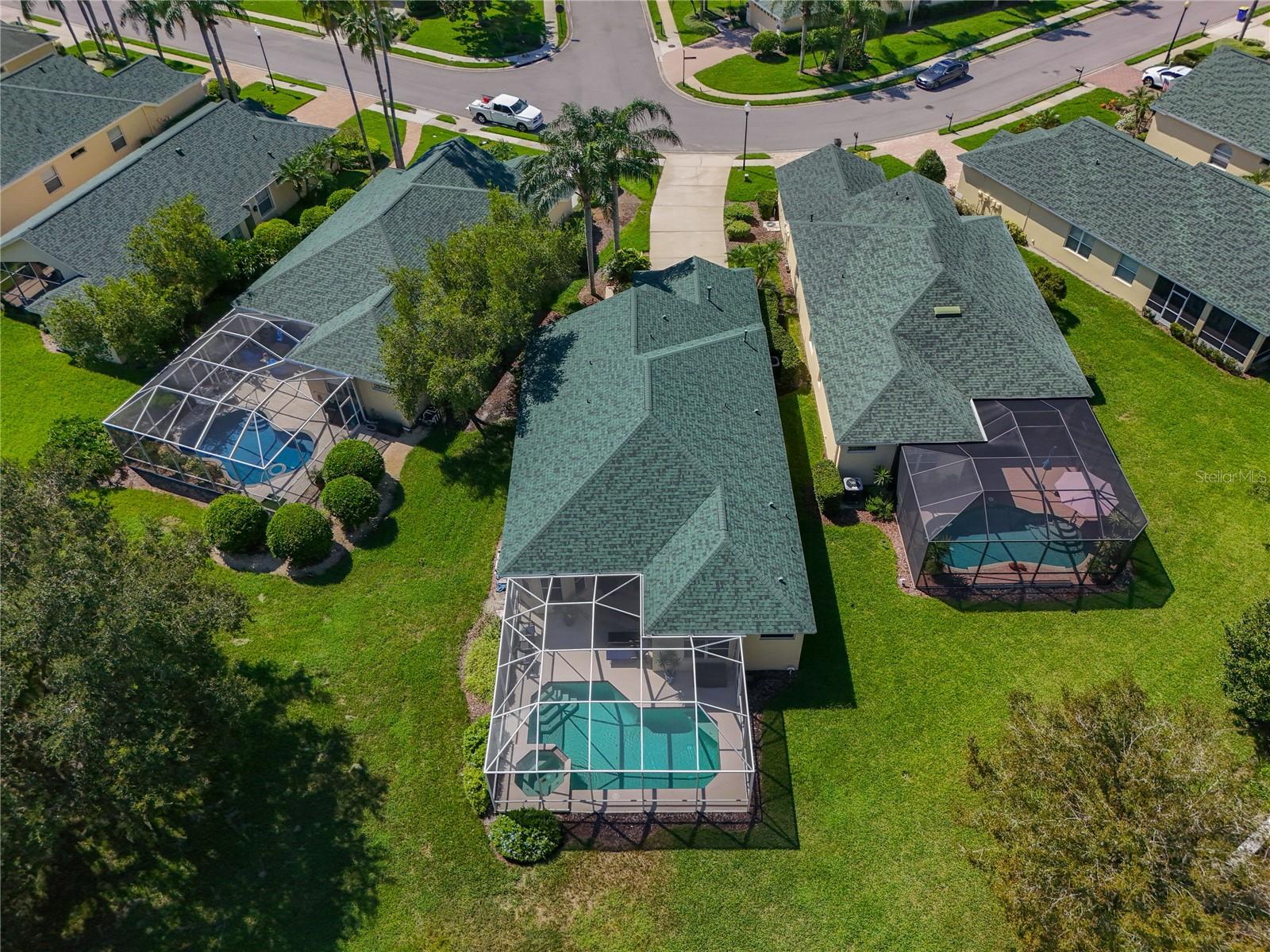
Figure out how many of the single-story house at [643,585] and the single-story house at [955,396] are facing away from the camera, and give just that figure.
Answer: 2

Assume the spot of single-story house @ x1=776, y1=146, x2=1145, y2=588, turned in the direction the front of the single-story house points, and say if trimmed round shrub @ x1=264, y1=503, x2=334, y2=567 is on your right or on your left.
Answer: on your left

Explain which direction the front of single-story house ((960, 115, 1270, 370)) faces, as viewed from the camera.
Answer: facing away from the viewer and to the left of the viewer

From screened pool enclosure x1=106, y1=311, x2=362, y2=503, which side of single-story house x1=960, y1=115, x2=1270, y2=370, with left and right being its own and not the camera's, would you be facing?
left

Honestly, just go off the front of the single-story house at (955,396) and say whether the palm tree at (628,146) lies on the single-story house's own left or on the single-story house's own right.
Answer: on the single-story house's own left

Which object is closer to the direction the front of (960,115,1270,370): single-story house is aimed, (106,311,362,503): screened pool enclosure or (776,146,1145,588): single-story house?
the screened pool enclosure

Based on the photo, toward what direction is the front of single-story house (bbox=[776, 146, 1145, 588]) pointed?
away from the camera

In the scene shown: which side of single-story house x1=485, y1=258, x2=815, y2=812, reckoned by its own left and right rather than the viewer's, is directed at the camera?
back

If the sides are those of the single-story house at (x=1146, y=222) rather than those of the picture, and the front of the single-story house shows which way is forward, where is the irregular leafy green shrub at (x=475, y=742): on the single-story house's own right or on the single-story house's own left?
on the single-story house's own left

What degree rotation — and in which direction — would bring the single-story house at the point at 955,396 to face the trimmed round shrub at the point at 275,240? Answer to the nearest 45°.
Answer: approximately 90° to its left

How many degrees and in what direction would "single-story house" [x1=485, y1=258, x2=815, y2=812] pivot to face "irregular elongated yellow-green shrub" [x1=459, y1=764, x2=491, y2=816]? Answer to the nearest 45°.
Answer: approximately 135° to its left
